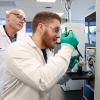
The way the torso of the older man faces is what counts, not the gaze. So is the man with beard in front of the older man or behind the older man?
in front

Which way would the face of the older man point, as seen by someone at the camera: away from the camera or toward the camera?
toward the camera

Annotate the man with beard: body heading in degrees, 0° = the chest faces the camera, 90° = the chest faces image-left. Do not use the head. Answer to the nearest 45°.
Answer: approximately 270°

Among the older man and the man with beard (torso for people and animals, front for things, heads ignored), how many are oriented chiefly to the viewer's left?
0

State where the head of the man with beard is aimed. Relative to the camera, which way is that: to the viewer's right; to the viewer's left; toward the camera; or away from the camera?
to the viewer's right

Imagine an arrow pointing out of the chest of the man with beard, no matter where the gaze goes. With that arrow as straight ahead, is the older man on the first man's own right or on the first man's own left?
on the first man's own left
